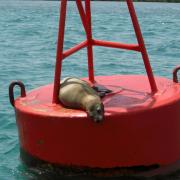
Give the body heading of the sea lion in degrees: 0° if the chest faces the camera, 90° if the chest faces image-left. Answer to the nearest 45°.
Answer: approximately 315°
